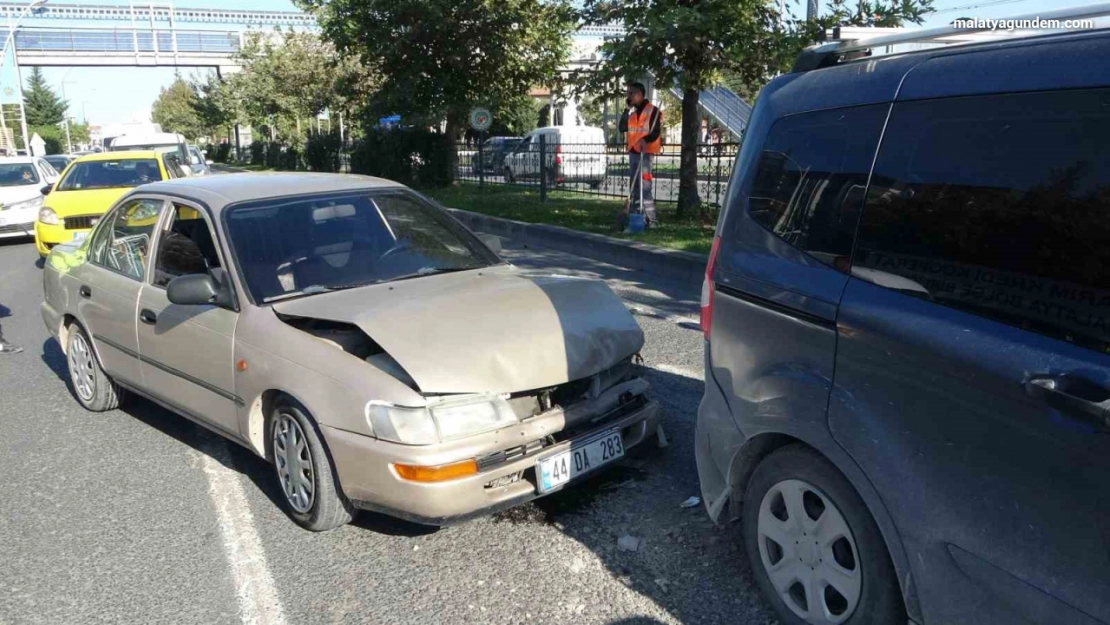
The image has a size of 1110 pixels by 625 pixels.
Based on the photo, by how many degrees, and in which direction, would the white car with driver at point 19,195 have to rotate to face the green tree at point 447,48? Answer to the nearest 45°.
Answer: approximately 90° to its left

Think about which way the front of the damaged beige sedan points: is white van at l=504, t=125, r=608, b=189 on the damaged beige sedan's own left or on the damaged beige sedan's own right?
on the damaged beige sedan's own left

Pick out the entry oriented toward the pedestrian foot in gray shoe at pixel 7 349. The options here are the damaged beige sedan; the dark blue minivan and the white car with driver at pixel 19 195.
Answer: the white car with driver

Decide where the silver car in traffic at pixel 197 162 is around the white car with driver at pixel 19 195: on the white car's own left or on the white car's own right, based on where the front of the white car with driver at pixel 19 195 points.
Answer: on the white car's own left

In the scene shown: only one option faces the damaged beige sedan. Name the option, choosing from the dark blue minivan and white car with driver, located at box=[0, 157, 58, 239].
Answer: the white car with driver

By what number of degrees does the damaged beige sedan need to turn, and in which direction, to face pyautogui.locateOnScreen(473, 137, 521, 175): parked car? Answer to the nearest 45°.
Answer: approximately 135° to its left

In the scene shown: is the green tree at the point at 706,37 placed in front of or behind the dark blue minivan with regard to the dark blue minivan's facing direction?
behind

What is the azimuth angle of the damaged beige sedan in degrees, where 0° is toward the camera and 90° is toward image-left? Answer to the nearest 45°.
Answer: approximately 315°

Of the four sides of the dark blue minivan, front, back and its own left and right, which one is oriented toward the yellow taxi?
back

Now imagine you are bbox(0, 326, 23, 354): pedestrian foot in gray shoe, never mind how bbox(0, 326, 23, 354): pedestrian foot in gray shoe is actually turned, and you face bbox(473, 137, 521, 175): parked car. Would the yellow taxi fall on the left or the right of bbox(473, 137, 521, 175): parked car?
left

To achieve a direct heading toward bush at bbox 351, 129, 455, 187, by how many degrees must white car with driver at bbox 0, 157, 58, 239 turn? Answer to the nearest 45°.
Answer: approximately 90° to its left

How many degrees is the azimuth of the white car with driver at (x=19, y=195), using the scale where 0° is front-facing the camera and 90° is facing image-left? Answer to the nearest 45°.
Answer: approximately 0°
